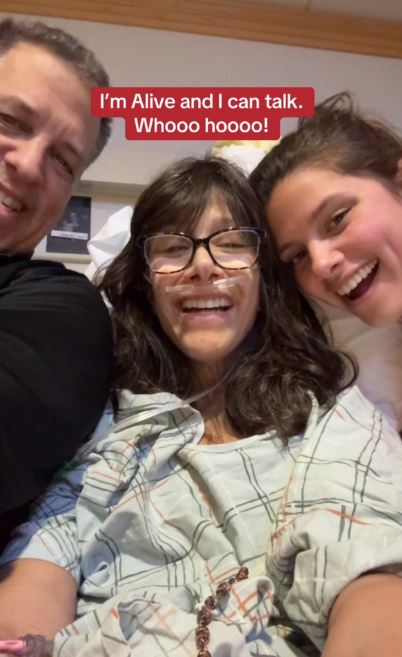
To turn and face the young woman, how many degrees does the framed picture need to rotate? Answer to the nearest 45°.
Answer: approximately 45° to its left

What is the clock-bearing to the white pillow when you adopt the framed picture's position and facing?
The white pillow is roughly at 11 o'clock from the framed picture.

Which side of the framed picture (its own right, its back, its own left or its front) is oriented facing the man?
front

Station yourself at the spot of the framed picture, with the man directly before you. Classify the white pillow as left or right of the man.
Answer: left

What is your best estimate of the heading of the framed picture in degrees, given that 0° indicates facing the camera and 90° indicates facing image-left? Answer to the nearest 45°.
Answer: approximately 0°
